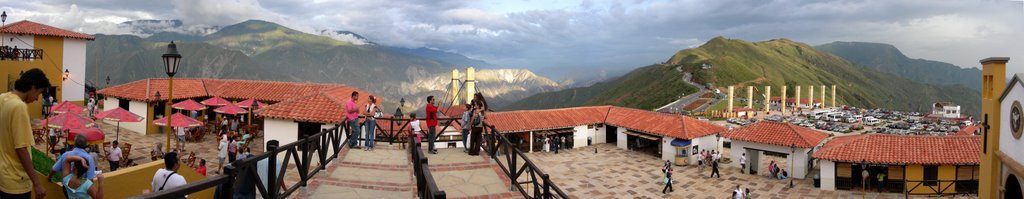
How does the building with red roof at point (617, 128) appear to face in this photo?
toward the camera

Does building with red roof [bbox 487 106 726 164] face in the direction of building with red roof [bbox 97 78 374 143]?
no

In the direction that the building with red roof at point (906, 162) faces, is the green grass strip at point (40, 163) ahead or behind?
ahead

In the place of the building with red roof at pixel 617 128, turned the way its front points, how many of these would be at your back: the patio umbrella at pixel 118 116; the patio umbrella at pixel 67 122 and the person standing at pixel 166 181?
0

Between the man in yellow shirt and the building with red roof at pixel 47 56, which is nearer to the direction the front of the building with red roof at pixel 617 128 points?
the man in yellow shirt

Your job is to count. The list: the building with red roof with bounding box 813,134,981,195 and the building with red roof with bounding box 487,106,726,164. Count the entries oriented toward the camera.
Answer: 2

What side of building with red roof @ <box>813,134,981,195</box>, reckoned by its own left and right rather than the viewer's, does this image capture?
front

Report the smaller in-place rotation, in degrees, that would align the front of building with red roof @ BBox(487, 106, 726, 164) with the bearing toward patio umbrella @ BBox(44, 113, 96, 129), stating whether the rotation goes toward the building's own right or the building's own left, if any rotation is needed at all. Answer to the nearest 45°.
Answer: approximately 45° to the building's own right

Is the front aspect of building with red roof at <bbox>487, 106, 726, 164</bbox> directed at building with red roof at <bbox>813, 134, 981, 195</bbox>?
no

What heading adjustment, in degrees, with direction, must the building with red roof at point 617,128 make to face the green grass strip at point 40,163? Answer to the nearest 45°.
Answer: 0° — it already faces it

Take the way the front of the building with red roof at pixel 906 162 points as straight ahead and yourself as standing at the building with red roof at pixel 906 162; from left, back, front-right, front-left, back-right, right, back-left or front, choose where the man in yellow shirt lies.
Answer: front

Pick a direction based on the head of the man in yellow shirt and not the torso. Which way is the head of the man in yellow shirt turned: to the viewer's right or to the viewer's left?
to the viewer's right

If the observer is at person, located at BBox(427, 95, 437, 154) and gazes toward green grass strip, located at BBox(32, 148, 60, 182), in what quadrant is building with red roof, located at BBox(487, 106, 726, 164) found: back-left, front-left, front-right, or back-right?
back-right

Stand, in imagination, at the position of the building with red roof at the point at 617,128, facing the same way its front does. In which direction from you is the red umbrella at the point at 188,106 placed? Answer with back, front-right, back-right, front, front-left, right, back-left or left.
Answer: front-right

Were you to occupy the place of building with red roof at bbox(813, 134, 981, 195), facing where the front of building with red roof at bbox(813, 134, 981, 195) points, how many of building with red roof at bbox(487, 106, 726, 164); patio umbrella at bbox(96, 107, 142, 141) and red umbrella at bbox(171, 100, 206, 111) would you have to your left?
0
